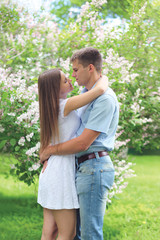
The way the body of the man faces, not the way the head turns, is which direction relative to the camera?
to the viewer's left

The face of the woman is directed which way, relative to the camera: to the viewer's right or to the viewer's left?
to the viewer's right

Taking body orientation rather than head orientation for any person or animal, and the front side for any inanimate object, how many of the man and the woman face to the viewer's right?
1

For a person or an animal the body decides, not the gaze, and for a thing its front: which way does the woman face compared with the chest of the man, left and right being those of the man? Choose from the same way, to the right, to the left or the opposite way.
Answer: the opposite way

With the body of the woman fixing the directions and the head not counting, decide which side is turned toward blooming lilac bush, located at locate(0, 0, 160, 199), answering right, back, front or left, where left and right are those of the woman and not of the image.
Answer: left

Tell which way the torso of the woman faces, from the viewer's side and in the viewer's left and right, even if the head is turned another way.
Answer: facing to the right of the viewer
